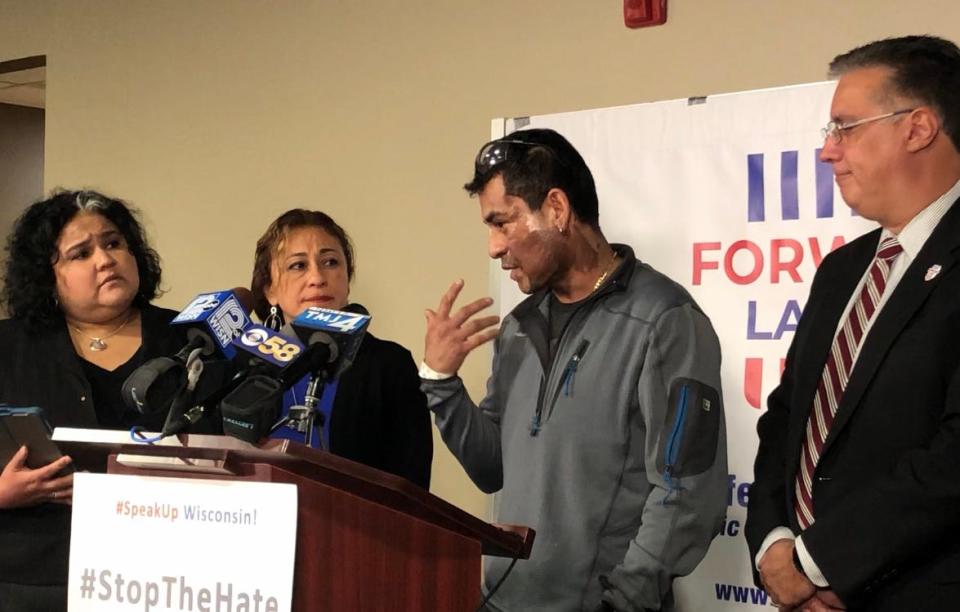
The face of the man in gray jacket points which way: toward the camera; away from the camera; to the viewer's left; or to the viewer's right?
to the viewer's left

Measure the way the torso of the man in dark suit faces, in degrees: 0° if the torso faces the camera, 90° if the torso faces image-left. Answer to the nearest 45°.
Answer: approximately 45°

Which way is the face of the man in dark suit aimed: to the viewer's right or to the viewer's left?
to the viewer's left

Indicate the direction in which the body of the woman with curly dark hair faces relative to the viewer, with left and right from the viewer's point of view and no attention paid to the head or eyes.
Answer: facing the viewer and to the right of the viewer

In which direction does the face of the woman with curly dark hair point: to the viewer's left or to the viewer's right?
to the viewer's right

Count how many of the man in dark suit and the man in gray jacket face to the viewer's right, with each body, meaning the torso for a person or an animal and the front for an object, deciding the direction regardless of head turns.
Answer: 0

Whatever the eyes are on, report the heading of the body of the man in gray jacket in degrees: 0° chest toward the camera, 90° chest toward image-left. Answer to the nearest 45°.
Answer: approximately 45°

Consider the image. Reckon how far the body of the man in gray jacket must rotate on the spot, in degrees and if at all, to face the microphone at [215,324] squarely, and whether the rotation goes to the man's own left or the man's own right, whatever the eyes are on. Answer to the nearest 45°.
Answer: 0° — they already face it

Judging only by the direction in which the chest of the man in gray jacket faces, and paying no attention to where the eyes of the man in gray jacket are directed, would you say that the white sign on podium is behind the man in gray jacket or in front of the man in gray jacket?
in front

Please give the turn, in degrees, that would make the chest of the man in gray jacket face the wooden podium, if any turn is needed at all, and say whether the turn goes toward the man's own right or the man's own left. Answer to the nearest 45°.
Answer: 0° — they already face it

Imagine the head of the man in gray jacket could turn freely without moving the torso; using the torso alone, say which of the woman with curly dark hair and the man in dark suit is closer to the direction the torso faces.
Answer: the woman with curly dark hair
